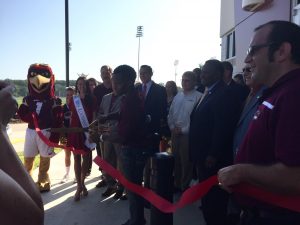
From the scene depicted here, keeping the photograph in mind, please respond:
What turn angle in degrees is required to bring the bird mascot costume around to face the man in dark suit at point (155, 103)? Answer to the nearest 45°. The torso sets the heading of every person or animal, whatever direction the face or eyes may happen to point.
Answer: approximately 90° to its left

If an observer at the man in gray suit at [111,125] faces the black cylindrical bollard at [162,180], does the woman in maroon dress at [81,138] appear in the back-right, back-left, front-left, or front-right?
back-right

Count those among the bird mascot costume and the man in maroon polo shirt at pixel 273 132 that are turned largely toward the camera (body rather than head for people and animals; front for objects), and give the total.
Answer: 1

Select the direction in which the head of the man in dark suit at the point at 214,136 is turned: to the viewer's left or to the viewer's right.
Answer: to the viewer's left

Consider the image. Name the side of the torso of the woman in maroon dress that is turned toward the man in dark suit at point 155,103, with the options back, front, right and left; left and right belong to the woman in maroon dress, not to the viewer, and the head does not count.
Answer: left

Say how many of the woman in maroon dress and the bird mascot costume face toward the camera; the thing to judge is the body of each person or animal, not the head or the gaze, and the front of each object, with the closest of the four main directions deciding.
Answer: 2

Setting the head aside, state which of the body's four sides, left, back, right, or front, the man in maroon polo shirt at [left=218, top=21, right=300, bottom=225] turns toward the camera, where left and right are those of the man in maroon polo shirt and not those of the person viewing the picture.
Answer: left
